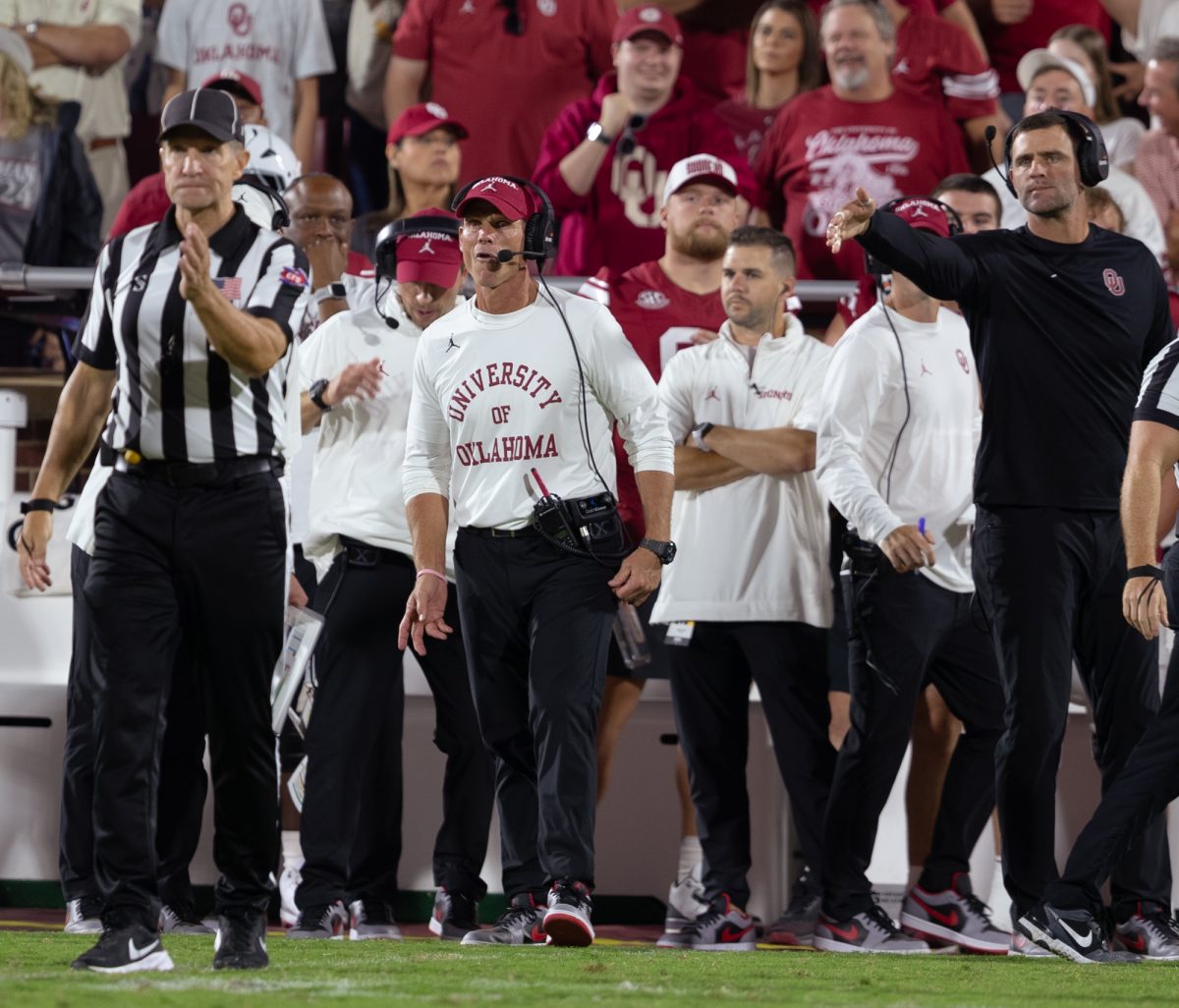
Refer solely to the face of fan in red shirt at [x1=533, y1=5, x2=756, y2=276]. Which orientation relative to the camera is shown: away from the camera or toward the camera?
toward the camera

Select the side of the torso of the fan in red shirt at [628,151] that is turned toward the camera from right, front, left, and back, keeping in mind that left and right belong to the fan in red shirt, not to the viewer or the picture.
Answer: front

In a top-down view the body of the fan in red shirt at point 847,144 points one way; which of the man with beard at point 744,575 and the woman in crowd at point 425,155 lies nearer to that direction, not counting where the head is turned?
the man with beard

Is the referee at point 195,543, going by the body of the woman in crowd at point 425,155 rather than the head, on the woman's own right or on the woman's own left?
on the woman's own right

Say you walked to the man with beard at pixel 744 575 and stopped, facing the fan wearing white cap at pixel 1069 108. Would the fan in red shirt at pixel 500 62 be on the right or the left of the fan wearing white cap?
left

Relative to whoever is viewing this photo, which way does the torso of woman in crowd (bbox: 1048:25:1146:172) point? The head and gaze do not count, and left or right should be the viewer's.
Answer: facing the viewer and to the left of the viewer

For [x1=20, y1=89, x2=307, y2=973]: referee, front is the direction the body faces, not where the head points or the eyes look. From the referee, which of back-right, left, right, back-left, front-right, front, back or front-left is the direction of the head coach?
back-left

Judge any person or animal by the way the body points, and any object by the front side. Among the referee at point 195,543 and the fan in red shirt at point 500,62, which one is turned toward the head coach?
the fan in red shirt

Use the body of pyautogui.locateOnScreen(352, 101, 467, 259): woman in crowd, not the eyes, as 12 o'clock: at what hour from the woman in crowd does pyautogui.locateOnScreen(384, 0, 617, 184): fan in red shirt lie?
The fan in red shirt is roughly at 8 o'clock from the woman in crowd.

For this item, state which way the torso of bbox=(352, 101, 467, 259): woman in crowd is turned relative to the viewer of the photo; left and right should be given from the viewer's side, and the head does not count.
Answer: facing the viewer and to the right of the viewer

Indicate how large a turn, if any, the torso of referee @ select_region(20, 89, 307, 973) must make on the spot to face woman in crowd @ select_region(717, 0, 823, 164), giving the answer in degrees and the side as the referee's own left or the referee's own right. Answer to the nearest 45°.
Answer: approximately 135° to the referee's own left

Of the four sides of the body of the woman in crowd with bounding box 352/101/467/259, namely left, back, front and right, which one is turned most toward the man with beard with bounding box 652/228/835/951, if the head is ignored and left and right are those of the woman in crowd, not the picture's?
front

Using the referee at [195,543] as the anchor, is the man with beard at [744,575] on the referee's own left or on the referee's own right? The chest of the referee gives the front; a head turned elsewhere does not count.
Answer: on the referee's own left

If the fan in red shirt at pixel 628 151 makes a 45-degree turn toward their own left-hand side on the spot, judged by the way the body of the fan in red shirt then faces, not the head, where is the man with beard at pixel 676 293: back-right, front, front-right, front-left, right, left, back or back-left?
front-right

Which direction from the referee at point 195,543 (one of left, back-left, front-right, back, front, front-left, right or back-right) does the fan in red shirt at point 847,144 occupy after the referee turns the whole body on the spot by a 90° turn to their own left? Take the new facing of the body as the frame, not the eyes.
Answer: front-left
